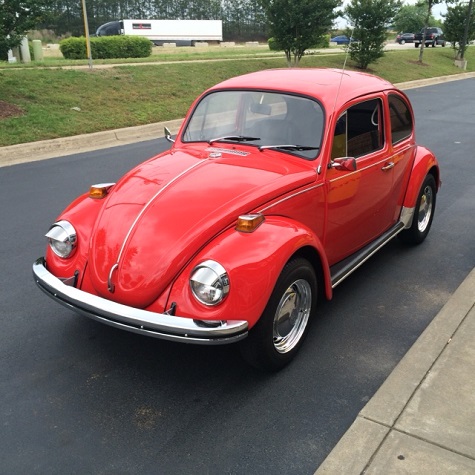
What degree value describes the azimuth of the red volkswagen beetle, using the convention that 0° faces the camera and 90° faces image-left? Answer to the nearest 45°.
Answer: approximately 45°

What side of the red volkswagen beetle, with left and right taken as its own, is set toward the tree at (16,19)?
right

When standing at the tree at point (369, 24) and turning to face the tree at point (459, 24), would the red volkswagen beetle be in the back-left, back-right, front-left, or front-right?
back-right

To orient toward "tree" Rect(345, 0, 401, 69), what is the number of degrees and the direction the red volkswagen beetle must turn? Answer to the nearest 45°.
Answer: approximately 135° to its right

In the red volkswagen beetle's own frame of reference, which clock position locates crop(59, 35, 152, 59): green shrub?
The green shrub is roughly at 4 o'clock from the red volkswagen beetle.

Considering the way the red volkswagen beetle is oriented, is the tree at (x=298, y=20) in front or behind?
behind

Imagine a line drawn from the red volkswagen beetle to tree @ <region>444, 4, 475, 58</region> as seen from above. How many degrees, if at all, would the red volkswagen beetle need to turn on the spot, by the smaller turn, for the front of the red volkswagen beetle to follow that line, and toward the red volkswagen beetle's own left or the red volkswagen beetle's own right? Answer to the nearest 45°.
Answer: approximately 180°
